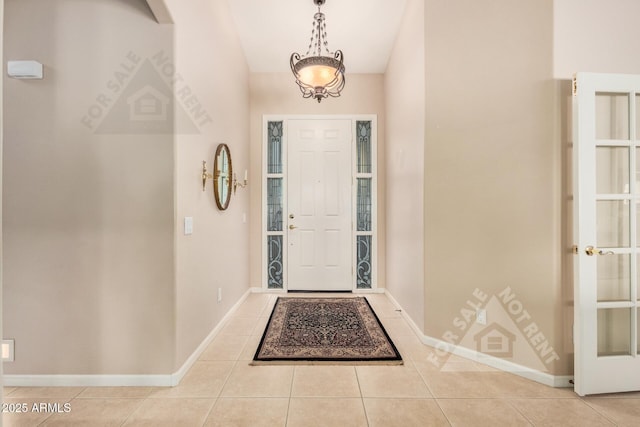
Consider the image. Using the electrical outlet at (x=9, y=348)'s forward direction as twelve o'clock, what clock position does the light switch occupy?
The light switch is roughly at 10 o'clock from the electrical outlet.

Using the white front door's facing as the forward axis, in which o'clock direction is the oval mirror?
The oval mirror is roughly at 1 o'clock from the white front door.

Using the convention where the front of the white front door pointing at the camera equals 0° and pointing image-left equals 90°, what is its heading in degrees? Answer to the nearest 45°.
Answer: approximately 0°

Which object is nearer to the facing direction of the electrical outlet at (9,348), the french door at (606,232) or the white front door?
the french door

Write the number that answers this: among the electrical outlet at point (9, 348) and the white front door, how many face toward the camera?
2

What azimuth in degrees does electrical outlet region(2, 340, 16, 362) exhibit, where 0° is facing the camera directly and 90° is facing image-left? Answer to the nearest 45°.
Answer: approximately 0°

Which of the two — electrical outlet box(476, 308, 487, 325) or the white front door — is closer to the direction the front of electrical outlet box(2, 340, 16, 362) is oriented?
the electrical outlet

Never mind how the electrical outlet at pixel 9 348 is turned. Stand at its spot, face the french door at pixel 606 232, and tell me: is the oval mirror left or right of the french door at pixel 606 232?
left
